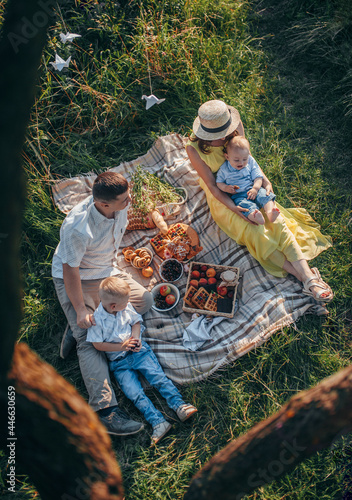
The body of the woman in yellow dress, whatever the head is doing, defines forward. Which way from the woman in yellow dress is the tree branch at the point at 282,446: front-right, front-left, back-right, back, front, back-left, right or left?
front-right

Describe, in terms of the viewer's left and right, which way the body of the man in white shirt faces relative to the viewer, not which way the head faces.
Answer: facing the viewer and to the right of the viewer

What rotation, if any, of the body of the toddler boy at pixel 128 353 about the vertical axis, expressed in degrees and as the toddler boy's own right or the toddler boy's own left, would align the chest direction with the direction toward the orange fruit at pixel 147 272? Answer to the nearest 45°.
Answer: approximately 135° to the toddler boy's own left

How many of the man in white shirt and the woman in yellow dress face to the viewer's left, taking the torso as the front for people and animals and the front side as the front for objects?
0

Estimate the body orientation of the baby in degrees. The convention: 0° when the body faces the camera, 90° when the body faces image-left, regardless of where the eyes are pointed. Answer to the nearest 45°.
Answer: approximately 315°

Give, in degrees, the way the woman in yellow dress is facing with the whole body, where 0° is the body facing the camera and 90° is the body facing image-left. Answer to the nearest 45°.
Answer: approximately 315°

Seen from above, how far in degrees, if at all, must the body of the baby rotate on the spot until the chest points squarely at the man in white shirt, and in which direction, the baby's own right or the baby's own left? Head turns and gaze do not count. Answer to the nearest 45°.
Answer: approximately 90° to the baby's own right

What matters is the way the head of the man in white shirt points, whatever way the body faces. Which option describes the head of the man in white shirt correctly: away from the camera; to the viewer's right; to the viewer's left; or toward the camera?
to the viewer's right

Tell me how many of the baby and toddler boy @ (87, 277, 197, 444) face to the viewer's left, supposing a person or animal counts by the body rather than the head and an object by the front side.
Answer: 0
